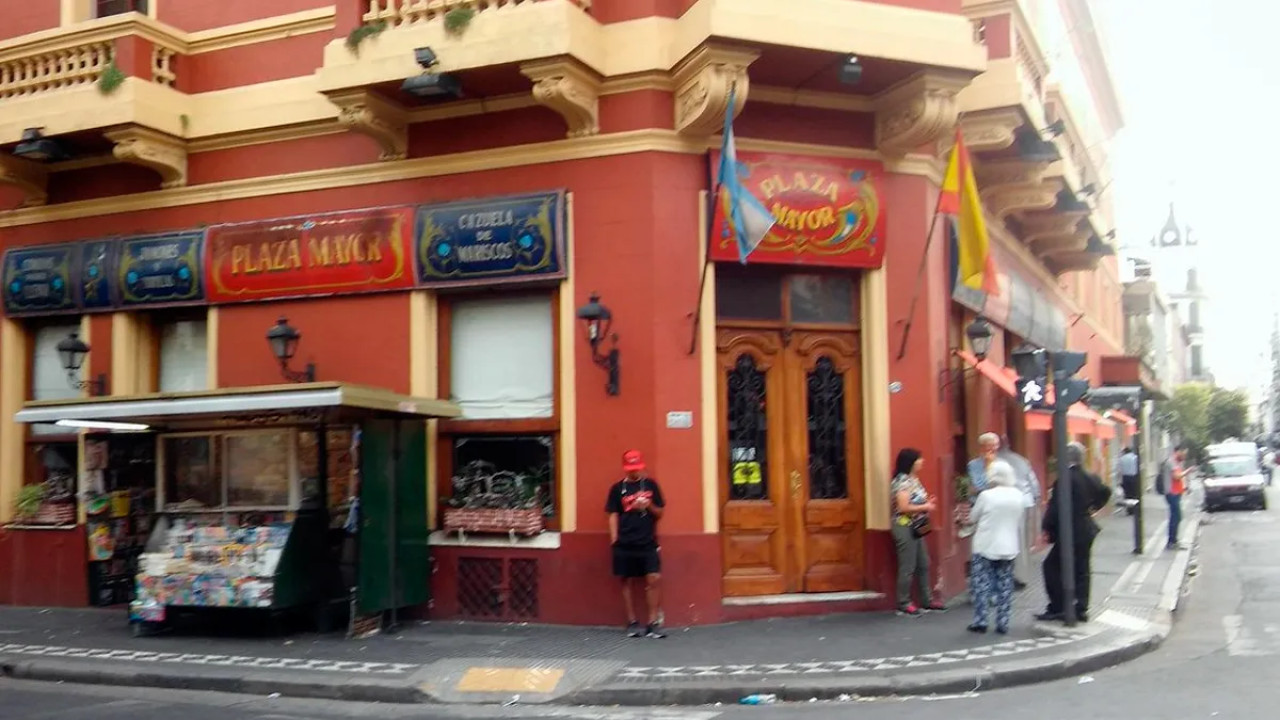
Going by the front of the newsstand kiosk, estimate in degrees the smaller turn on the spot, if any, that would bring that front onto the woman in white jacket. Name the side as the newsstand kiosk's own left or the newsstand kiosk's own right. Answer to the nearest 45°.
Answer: approximately 90° to the newsstand kiosk's own left

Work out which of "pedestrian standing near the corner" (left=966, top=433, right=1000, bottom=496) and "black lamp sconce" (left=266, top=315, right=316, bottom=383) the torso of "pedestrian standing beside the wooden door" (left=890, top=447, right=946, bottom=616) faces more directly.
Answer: the pedestrian standing near the corner

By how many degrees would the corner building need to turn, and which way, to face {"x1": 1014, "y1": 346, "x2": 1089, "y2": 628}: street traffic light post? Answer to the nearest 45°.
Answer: approximately 90° to its left

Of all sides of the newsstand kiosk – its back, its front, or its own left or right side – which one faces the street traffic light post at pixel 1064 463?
left

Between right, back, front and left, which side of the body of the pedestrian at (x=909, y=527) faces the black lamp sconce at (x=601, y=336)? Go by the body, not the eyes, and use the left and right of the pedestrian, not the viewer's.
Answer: back

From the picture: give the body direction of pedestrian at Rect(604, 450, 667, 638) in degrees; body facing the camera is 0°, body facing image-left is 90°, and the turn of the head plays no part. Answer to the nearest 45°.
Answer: approximately 0°

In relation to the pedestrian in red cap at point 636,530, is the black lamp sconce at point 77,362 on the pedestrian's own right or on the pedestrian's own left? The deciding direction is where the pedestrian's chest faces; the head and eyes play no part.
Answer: on the pedestrian's own right

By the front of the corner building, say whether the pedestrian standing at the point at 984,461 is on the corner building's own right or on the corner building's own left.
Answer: on the corner building's own left

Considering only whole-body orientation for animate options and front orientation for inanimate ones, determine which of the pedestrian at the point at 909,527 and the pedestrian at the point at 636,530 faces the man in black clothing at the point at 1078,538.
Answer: the pedestrian at the point at 909,527

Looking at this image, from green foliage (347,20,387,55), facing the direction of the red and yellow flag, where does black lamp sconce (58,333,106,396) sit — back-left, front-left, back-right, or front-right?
back-left
